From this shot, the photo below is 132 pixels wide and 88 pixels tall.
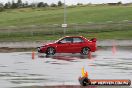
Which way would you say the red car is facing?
to the viewer's left
